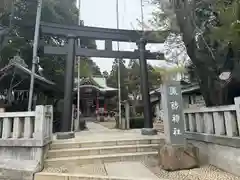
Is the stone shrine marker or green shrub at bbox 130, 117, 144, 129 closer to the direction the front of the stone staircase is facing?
the stone shrine marker

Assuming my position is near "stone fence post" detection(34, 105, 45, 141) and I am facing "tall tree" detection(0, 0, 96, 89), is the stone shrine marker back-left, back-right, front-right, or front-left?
back-right

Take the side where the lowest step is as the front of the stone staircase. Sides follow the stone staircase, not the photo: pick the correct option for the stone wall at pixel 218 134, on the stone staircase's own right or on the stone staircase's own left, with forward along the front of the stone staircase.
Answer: on the stone staircase's own left

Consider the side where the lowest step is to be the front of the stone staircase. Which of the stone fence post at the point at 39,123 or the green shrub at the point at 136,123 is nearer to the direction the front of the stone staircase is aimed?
the stone fence post

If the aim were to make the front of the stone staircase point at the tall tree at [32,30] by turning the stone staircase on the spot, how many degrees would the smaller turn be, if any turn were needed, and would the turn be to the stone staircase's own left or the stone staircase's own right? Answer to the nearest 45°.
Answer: approximately 135° to the stone staircase's own right

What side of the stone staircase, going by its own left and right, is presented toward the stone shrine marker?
left

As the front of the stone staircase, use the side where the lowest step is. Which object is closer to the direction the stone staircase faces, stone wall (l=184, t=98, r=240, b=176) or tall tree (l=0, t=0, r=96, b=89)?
the stone wall

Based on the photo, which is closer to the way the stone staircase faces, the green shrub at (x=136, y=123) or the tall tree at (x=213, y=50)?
the tall tree

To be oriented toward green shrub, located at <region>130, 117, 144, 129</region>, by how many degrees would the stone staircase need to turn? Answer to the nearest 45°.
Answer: approximately 180°

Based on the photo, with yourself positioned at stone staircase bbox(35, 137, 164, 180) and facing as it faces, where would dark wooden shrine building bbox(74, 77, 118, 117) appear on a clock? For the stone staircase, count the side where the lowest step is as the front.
The dark wooden shrine building is roughly at 6 o'clock from the stone staircase.

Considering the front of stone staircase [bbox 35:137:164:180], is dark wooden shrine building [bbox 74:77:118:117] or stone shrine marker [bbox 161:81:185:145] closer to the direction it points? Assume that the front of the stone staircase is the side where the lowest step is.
the stone shrine marker
